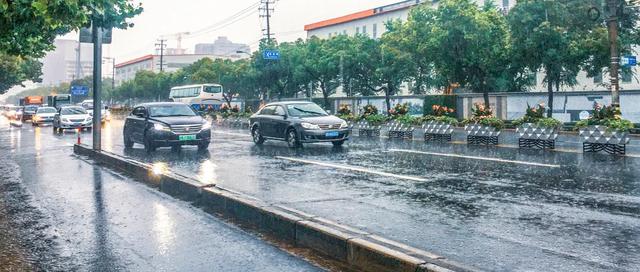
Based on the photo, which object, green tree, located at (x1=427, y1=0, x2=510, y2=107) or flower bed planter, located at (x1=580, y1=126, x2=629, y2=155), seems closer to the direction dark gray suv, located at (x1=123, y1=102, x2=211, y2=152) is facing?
the flower bed planter

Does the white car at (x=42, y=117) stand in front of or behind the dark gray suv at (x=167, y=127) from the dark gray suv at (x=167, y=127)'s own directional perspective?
behind

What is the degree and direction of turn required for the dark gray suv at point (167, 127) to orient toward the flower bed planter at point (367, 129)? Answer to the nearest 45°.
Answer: approximately 90° to its left

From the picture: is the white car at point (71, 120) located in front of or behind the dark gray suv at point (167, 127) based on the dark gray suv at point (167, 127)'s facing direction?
behind

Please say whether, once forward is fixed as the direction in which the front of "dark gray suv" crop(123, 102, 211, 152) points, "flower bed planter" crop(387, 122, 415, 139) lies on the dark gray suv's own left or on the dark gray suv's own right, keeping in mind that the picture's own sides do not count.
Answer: on the dark gray suv's own left

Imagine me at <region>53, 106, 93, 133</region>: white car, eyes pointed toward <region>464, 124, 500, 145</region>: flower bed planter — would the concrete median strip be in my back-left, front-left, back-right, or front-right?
front-right

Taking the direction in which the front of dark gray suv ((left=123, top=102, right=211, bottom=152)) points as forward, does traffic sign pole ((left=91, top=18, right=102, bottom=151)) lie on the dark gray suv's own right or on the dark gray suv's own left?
on the dark gray suv's own right

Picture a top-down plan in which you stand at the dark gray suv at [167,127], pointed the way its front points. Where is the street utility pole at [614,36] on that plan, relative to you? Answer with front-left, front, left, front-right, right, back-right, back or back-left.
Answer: front-left

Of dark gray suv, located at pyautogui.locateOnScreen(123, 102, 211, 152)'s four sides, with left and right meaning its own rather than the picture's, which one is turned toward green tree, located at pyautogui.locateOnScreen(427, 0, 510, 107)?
left

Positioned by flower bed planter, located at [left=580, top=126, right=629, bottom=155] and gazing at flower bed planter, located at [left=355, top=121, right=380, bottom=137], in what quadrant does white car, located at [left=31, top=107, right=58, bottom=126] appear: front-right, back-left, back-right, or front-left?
front-left

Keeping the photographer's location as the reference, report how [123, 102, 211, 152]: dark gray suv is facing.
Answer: facing the viewer and to the right of the viewer
